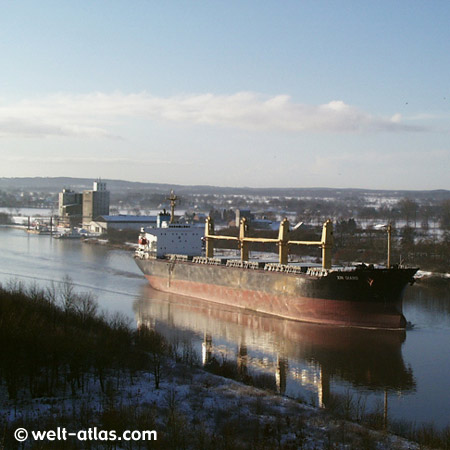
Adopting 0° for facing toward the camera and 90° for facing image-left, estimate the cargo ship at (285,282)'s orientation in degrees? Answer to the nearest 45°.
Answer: approximately 315°
